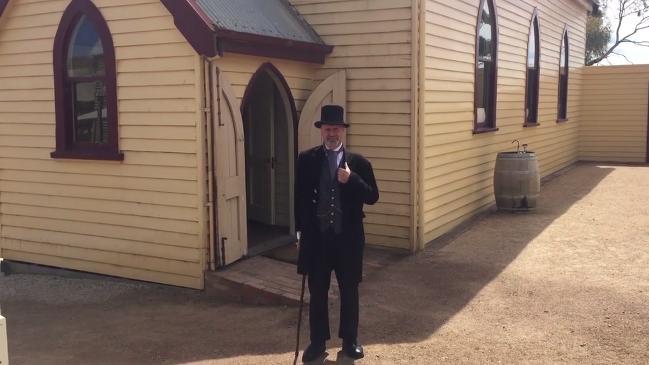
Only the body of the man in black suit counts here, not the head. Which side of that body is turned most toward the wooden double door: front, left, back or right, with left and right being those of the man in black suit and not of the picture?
back

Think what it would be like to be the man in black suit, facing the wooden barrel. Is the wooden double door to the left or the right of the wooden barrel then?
left

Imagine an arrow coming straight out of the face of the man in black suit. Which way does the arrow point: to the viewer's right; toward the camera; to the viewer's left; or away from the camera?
toward the camera

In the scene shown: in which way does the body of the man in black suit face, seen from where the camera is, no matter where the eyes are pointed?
toward the camera

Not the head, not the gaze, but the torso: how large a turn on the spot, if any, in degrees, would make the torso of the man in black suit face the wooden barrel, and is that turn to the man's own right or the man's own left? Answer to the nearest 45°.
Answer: approximately 135° to the man's own left

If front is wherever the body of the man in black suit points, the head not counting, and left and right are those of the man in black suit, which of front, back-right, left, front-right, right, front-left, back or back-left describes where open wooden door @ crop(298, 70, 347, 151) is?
back

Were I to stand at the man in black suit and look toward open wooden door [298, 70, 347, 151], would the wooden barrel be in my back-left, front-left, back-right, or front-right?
front-right
